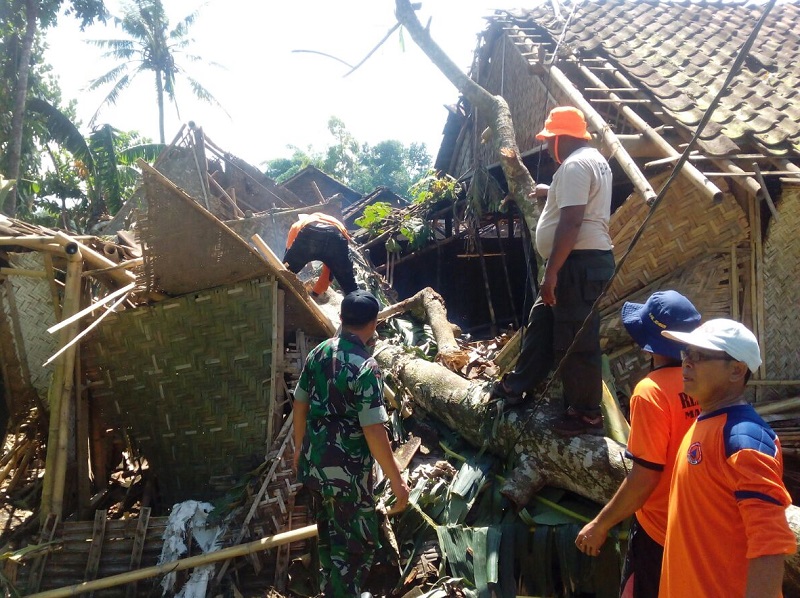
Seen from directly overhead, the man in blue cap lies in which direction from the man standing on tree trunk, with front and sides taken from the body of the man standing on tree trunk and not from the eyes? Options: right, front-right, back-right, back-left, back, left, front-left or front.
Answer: left

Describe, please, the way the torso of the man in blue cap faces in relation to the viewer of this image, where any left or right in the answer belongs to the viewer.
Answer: facing away from the viewer and to the left of the viewer

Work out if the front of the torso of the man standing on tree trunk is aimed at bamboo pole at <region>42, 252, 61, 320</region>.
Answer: yes

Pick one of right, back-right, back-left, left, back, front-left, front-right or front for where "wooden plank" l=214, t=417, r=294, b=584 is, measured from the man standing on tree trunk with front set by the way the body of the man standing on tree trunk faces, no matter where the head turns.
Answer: front

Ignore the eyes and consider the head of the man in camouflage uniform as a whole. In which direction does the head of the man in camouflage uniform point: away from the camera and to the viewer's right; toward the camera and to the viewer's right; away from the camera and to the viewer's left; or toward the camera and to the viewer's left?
away from the camera and to the viewer's right

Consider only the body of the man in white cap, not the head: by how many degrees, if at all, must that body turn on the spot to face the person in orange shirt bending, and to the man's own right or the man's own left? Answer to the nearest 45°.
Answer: approximately 90° to the man's own right

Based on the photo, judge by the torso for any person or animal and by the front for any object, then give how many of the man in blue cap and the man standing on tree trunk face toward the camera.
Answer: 0

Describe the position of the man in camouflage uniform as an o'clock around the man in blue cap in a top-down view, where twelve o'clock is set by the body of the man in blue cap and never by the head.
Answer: The man in camouflage uniform is roughly at 11 o'clock from the man in blue cap.

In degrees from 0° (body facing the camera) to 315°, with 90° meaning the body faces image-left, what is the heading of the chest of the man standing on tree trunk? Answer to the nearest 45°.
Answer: approximately 90°

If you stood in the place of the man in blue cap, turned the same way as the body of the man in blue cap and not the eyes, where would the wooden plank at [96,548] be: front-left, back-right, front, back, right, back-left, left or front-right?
front-left

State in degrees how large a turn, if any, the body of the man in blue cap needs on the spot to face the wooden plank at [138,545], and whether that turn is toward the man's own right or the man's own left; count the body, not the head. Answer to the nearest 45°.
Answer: approximately 45° to the man's own left

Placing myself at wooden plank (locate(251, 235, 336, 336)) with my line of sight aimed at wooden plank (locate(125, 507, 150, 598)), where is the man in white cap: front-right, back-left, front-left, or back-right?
front-left

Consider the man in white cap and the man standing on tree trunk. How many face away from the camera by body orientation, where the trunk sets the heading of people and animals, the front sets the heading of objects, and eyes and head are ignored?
0

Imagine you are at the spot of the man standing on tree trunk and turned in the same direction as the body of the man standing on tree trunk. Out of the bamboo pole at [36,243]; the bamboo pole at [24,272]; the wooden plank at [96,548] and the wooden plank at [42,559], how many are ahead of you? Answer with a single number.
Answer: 4

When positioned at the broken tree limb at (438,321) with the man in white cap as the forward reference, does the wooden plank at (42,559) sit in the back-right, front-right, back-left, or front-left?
front-right
